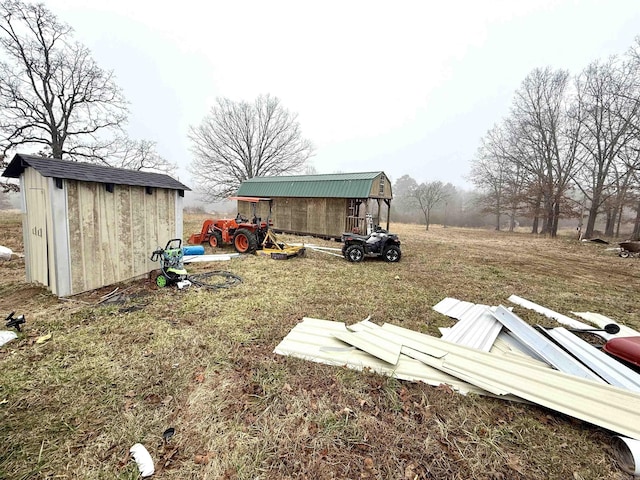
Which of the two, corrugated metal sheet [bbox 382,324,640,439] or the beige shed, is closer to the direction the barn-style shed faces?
the corrugated metal sheet

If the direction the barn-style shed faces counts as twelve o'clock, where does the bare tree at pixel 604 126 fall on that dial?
The bare tree is roughly at 10 o'clock from the barn-style shed.

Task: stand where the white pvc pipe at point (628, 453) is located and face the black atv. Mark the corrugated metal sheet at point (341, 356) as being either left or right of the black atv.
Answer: left

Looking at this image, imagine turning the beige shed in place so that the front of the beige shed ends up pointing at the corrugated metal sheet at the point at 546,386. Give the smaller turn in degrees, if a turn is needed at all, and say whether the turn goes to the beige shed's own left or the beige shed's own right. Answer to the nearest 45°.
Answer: approximately 90° to the beige shed's own left

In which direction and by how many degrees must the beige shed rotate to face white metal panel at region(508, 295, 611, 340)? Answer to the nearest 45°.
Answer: approximately 90° to its left

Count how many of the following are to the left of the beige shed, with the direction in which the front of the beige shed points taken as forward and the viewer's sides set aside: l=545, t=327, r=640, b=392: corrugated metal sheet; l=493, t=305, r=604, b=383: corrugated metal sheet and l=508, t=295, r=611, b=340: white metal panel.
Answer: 3

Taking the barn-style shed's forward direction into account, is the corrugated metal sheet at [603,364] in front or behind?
in front

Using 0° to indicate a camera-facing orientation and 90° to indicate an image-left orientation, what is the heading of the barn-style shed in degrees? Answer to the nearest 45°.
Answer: approximately 315°
